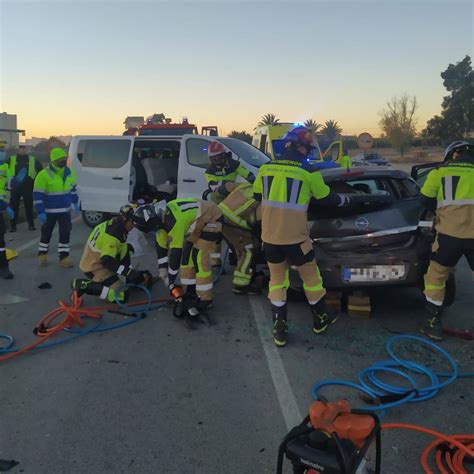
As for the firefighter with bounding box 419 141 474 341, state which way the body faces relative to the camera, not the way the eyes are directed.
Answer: away from the camera

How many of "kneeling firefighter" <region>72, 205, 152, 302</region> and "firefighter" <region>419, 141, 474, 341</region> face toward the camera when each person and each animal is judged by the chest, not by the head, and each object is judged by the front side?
0

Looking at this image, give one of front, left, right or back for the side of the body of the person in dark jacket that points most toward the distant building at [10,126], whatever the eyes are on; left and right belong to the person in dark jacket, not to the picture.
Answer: back

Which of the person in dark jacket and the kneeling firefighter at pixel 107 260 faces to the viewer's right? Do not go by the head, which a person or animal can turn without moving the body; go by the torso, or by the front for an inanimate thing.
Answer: the kneeling firefighter

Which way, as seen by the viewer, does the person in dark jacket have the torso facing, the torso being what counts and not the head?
toward the camera

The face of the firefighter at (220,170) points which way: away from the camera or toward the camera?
toward the camera

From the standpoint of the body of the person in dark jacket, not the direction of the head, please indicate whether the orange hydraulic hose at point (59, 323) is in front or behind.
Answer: in front

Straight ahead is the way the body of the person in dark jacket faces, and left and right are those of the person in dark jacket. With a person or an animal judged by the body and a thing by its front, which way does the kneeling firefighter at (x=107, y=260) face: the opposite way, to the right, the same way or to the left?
to the left

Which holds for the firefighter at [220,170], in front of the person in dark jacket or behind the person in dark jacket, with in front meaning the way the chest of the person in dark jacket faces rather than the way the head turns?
in front

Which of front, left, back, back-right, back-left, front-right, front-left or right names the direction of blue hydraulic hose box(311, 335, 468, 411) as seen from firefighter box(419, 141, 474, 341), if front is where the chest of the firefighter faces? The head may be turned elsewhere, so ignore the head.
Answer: back

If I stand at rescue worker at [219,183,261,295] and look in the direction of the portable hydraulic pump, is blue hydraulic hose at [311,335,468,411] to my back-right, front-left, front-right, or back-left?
front-left

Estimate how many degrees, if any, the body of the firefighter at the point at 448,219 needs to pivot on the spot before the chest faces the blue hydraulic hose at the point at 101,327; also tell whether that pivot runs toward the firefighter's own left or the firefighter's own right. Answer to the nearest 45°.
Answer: approximately 90° to the firefighter's own left

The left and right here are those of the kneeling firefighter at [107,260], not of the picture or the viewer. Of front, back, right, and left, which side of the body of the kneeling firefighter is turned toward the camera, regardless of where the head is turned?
right

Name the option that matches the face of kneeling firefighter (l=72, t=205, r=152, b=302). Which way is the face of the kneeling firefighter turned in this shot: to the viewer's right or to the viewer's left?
to the viewer's right
